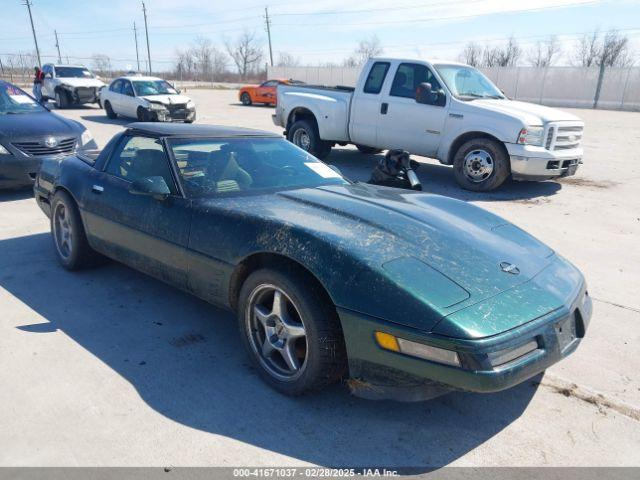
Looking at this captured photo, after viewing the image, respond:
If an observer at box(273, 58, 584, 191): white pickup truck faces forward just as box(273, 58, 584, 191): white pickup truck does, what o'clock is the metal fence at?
The metal fence is roughly at 8 o'clock from the white pickup truck.

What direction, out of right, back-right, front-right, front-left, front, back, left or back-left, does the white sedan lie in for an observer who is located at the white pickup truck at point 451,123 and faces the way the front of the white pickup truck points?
back

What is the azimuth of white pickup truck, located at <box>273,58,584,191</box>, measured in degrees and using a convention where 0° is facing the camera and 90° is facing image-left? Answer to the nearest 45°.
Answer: approximately 315°

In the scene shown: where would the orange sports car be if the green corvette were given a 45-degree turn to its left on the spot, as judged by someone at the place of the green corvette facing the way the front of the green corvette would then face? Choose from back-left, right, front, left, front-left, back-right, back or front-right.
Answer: left

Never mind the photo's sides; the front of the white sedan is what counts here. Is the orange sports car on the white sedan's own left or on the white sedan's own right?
on the white sedan's own left

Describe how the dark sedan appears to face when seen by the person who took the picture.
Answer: facing the viewer and to the right of the viewer

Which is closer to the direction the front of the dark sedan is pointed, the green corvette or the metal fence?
the green corvette

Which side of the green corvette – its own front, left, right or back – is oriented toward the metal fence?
left

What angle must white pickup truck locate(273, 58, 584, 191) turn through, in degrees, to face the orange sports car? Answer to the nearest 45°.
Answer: approximately 180°

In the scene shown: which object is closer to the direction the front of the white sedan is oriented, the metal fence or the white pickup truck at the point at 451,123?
the white pickup truck

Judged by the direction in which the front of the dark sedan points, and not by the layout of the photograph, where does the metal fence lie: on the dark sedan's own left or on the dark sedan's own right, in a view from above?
on the dark sedan's own left

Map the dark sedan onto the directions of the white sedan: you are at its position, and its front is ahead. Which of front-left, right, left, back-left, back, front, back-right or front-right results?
front-right
